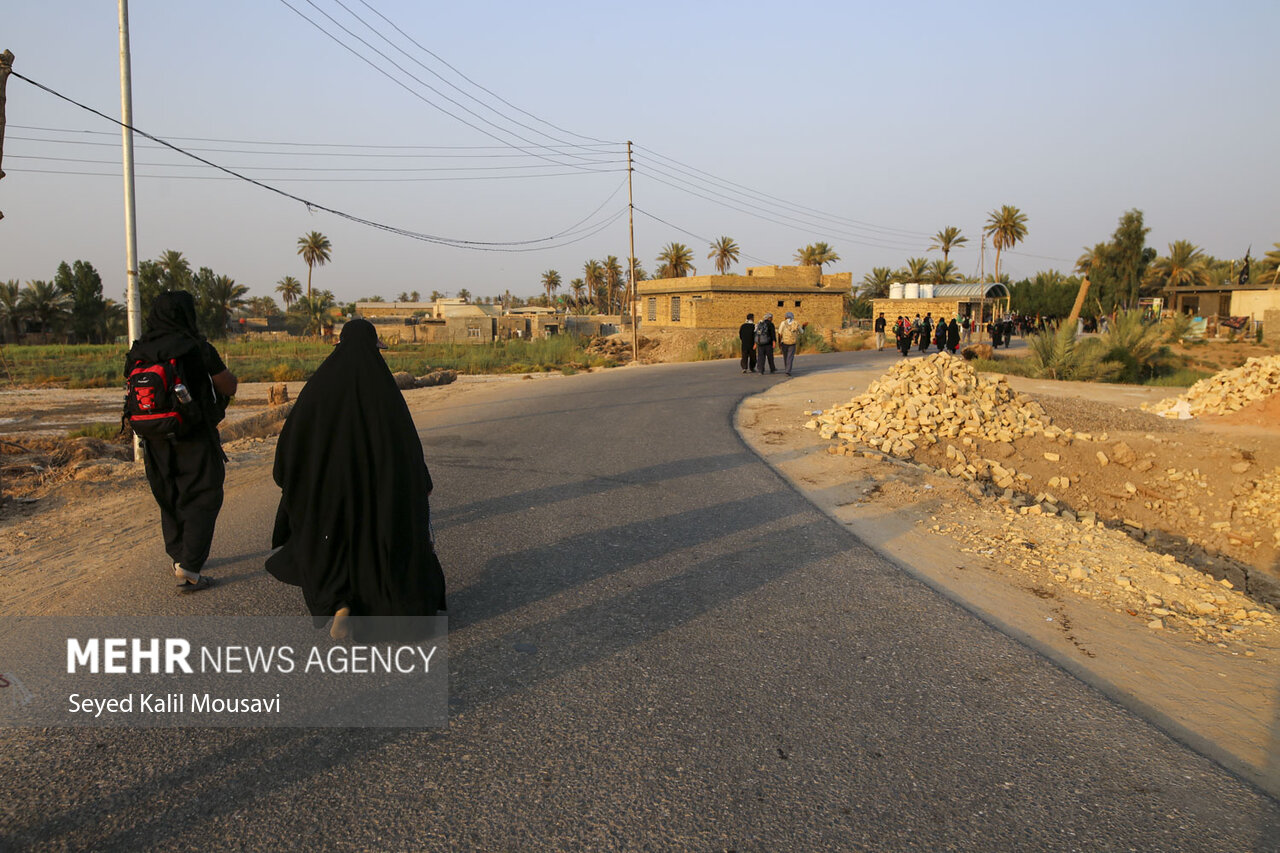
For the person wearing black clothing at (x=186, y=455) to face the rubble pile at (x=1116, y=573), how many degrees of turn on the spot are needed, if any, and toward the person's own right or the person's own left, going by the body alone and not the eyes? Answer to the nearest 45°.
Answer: approximately 45° to the person's own right

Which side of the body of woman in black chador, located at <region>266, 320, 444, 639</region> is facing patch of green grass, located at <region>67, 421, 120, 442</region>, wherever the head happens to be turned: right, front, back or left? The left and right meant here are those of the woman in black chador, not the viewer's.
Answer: front

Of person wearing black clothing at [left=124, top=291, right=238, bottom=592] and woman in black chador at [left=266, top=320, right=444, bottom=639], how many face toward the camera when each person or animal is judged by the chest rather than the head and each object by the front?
0

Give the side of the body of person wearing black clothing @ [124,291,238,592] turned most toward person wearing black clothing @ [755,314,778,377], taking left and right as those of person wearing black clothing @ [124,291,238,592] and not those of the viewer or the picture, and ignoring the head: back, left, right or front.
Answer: front

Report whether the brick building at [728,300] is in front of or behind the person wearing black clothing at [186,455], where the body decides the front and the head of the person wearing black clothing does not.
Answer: in front

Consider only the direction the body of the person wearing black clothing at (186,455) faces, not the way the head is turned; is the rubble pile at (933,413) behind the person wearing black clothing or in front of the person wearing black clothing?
in front

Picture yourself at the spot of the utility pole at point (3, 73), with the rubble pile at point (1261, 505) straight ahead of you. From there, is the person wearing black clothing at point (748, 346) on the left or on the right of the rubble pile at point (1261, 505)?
left

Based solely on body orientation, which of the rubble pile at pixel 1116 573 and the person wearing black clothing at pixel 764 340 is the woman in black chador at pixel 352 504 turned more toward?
the person wearing black clothing

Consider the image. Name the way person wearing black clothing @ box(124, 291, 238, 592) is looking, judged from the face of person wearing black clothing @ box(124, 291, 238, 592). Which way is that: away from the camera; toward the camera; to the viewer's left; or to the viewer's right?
away from the camera

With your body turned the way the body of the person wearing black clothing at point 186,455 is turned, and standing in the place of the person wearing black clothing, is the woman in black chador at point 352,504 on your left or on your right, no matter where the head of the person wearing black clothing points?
on your right

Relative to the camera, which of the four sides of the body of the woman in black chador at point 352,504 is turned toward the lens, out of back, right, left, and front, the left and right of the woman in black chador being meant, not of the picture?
back

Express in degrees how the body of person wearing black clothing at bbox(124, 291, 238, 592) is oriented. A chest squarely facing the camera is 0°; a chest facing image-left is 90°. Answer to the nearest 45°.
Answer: approximately 225°
